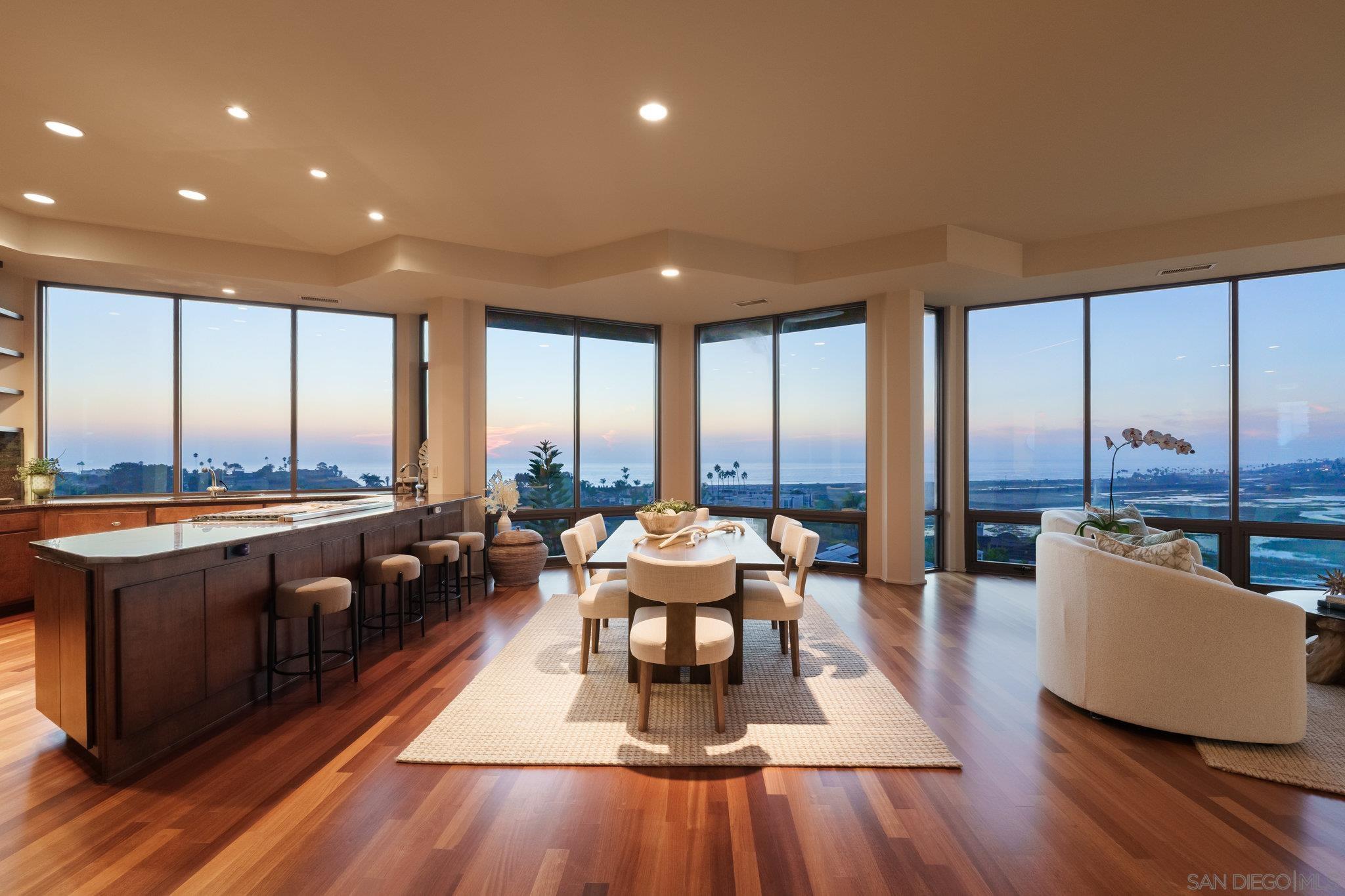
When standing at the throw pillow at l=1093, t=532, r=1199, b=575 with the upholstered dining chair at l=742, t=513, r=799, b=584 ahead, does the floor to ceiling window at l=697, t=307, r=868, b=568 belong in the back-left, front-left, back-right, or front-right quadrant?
front-right

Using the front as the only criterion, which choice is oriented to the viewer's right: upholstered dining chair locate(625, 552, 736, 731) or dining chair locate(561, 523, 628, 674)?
the dining chair

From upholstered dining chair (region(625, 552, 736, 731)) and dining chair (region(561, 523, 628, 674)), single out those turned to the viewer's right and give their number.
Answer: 1

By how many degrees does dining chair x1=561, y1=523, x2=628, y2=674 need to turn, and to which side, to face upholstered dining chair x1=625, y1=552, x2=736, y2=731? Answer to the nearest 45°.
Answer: approximately 45° to its right

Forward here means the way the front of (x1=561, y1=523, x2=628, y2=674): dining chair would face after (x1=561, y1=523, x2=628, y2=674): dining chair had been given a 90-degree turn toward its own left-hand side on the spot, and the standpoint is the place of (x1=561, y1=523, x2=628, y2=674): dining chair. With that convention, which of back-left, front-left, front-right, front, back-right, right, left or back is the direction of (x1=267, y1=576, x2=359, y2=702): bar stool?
left

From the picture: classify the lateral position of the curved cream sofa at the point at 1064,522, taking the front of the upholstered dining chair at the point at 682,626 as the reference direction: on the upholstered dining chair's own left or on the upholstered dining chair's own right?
on the upholstered dining chair's own right

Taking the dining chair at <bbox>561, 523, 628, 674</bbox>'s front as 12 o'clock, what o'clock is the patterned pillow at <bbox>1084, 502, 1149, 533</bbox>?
The patterned pillow is roughly at 12 o'clock from the dining chair.

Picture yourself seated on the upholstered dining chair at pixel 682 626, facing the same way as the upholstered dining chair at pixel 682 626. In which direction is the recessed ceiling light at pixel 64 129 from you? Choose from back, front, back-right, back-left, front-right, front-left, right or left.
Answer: left

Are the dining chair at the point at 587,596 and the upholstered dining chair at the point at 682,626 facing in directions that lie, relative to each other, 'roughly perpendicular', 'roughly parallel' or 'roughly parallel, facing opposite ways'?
roughly perpendicular

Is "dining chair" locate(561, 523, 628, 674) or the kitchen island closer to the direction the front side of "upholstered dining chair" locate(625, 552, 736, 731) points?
the dining chair

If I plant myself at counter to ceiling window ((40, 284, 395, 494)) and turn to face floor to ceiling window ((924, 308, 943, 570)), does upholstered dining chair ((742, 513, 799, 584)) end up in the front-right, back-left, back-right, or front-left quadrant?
front-right

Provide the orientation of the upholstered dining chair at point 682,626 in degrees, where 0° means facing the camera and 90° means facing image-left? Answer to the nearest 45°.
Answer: approximately 180°

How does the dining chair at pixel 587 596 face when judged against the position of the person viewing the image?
facing to the right of the viewer

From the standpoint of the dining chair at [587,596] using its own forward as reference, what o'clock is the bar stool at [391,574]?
The bar stool is roughly at 7 o'clock from the dining chair.

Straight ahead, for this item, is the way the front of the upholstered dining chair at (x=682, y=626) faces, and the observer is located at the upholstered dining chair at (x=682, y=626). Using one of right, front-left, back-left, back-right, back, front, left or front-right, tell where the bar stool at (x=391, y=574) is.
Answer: front-left

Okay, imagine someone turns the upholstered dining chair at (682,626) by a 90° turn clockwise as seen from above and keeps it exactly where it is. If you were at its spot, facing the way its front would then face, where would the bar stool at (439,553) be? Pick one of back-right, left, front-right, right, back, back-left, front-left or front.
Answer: back-left

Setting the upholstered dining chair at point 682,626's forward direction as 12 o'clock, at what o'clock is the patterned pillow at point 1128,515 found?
The patterned pillow is roughly at 2 o'clock from the upholstered dining chair.

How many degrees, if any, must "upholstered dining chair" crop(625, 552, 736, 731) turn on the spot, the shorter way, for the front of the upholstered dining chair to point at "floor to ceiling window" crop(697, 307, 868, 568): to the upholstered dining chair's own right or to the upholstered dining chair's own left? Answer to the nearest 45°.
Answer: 0° — it already faces it
